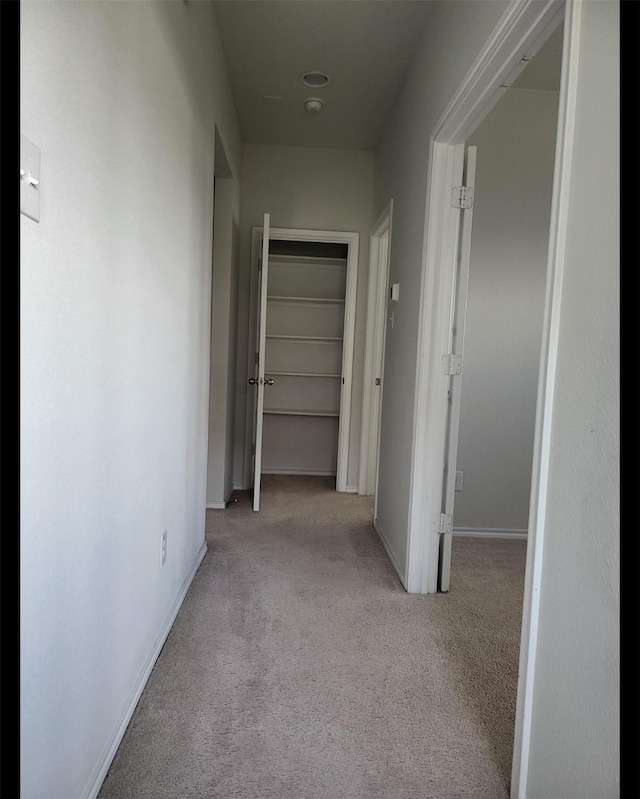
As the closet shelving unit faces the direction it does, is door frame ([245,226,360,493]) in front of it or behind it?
in front

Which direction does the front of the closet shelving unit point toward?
toward the camera

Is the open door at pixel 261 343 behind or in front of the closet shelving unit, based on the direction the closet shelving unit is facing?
in front

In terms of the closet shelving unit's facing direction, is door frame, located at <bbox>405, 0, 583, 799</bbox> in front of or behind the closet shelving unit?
in front

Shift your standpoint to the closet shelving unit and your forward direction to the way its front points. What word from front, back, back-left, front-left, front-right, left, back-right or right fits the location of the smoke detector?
front
